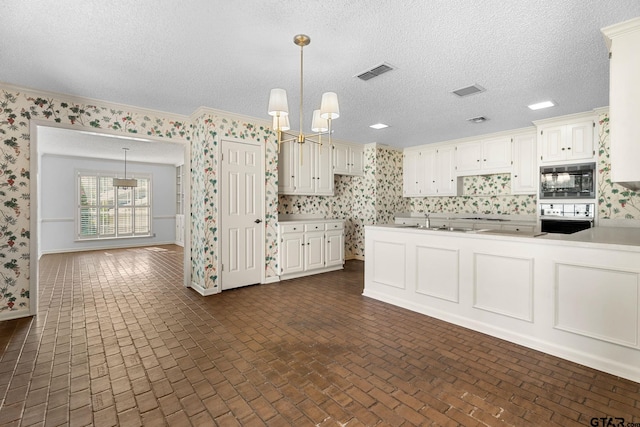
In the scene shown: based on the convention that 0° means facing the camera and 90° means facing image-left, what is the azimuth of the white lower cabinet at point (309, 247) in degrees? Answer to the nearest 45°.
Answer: approximately 315°

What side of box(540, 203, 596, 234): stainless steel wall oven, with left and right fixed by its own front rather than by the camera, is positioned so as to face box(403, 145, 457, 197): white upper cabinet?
right

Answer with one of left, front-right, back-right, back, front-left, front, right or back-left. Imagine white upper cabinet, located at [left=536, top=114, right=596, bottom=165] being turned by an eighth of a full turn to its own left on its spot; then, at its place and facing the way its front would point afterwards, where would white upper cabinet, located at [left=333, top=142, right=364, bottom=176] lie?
back-right

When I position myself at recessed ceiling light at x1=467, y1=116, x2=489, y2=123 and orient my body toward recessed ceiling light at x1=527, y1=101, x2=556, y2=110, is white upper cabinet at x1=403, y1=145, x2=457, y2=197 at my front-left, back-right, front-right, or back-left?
back-left

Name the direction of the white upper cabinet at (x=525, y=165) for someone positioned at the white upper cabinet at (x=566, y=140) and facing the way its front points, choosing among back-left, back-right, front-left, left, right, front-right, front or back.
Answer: back-right

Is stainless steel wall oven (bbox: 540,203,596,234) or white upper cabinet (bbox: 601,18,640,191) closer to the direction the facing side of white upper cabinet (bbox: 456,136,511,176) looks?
the white upper cabinet
